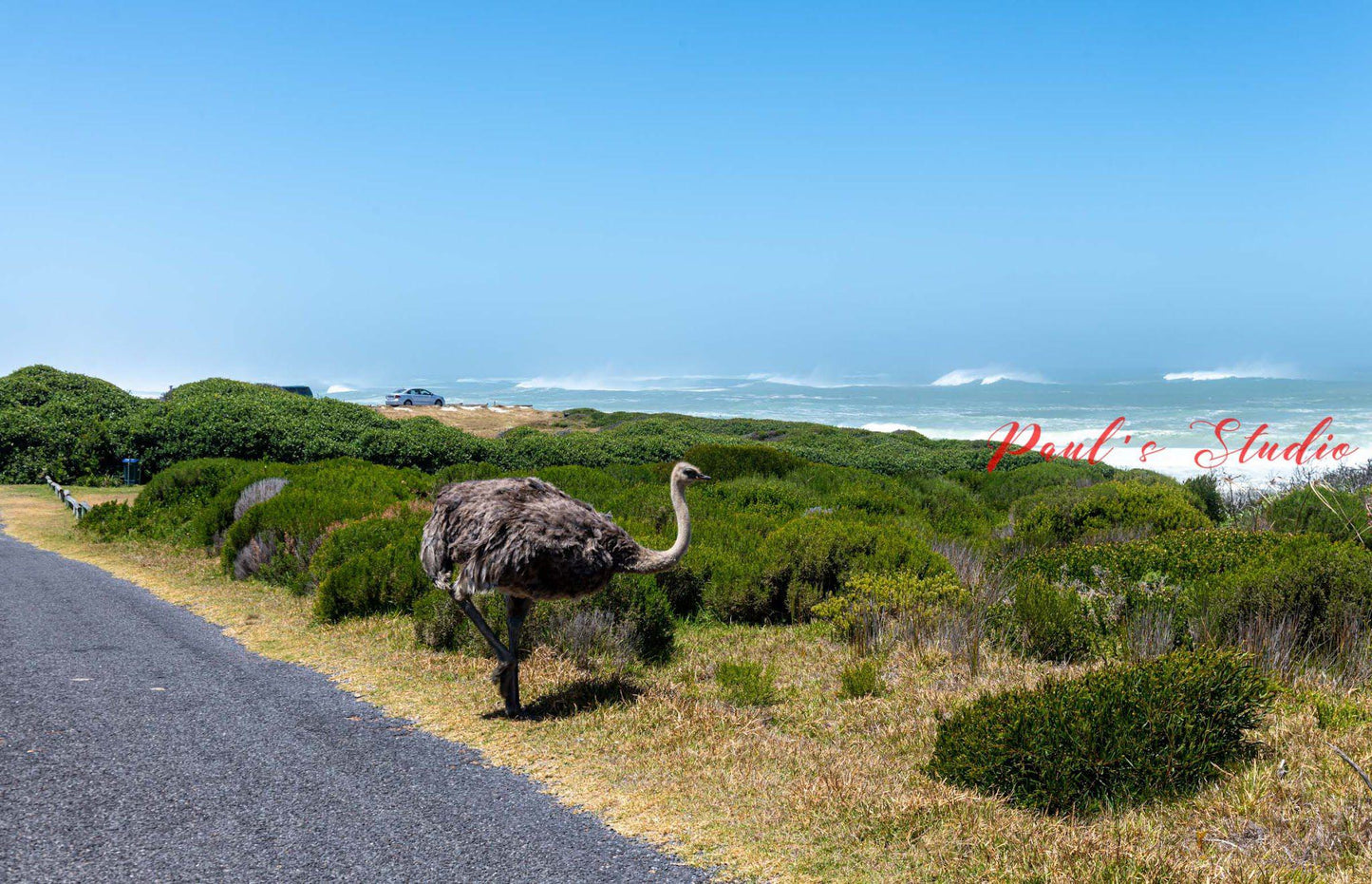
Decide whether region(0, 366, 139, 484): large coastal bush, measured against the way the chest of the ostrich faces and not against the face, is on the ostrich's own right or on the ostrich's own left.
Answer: on the ostrich's own left

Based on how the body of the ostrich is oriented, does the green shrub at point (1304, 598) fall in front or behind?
in front

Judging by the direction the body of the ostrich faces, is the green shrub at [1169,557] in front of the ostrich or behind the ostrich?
in front

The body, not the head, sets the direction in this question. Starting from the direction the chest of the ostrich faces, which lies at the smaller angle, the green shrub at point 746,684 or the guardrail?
the green shrub

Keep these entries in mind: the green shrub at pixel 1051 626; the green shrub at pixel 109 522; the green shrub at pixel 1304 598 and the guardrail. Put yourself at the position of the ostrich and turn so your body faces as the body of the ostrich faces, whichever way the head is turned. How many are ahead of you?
2

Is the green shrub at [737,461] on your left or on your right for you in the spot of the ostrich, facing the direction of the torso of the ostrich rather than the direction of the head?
on your left

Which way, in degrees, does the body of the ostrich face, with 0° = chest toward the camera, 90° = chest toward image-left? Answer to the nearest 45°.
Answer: approximately 270°

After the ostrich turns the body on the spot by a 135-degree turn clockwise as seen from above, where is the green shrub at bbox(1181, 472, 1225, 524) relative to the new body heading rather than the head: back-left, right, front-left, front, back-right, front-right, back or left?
back

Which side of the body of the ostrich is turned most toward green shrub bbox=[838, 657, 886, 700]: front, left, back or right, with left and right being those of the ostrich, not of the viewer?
front

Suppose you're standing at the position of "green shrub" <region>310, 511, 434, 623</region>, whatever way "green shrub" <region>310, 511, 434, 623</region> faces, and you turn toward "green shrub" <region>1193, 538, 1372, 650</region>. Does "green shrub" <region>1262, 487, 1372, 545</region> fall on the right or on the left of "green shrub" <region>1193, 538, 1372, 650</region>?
left

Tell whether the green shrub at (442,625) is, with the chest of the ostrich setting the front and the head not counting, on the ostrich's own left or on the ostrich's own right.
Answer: on the ostrich's own left

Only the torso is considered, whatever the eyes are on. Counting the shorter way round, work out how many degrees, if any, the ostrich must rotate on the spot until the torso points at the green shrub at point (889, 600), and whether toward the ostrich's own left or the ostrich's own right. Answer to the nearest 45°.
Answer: approximately 45° to the ostrich's own left

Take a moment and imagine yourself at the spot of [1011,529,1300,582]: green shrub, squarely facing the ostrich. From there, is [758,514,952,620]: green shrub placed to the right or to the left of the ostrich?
right

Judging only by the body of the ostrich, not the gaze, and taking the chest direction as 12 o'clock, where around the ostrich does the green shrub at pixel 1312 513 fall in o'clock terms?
The green shrub is roughly at 11 o'clock from the ostrich.

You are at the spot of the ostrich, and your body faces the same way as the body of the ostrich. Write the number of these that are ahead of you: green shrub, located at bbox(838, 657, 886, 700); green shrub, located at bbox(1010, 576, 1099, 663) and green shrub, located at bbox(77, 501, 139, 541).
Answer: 2

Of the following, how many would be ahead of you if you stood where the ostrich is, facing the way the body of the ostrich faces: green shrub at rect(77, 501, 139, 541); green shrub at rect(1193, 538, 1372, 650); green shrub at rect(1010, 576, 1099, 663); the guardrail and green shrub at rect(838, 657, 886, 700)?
3

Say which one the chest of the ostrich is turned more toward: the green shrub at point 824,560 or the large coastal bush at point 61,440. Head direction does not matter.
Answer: the green shrub

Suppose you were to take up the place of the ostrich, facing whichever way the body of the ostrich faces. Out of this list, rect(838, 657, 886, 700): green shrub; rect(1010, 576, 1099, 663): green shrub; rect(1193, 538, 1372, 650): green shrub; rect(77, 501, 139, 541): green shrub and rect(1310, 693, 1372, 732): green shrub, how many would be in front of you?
4

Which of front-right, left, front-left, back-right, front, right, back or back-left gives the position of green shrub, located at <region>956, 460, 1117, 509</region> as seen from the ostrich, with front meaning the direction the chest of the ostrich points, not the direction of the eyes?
front-left
